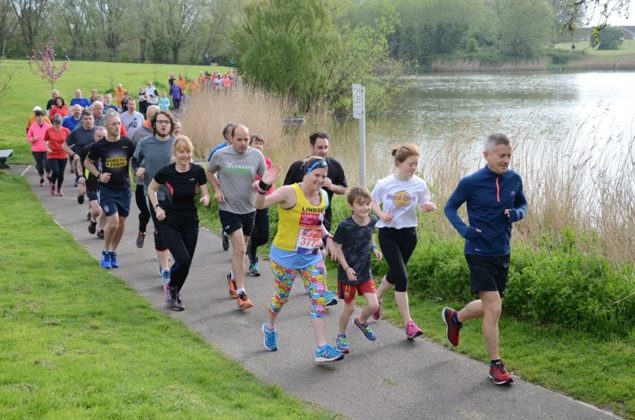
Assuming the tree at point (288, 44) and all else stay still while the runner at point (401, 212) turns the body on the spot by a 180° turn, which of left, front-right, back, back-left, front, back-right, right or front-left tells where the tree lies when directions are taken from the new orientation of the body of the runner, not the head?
front-right

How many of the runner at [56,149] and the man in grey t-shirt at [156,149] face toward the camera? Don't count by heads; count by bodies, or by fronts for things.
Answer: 2

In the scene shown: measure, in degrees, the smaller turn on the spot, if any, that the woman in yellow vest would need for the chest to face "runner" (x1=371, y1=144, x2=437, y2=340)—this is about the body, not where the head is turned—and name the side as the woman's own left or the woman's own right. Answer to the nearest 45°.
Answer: approximately 90° to the woman's own left

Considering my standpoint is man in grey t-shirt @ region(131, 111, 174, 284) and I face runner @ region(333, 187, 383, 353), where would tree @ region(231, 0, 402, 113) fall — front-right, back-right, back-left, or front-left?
back-left

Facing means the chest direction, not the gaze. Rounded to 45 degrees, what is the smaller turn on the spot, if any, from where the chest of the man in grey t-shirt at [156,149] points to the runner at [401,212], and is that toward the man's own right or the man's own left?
approximately 45° to the man's own left

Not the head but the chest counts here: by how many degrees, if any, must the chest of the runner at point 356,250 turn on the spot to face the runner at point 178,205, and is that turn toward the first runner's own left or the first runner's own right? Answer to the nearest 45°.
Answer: approximately 180°

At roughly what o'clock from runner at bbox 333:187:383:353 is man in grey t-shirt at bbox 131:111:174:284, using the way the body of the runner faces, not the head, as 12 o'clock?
The man in grey t-shirt is roughly at 6 o'clock from the runner.
